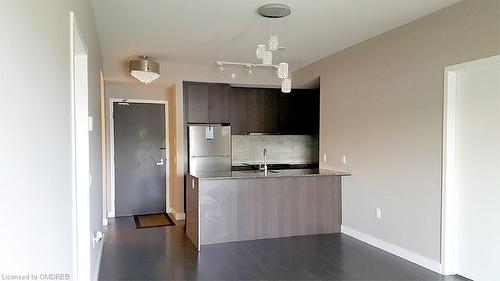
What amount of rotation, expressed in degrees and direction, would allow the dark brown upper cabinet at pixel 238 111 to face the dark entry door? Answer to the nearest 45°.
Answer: approximately 90° to its right

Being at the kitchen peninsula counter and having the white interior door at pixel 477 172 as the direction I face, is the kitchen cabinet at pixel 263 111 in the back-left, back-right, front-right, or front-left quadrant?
back-left

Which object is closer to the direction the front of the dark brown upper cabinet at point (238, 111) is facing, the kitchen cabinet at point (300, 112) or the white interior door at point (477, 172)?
the white interior door

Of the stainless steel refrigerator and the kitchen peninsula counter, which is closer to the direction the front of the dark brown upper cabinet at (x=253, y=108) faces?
the kitchen peninsula counter

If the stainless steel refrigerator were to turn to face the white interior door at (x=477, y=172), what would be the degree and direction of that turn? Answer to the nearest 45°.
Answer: approximately 45° to its left

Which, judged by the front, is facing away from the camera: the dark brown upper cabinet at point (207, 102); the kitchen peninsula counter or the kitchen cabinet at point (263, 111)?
the kitchen peninsula counter

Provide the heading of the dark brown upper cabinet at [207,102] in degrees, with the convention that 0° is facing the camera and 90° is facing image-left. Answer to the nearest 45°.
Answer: approximately 0°

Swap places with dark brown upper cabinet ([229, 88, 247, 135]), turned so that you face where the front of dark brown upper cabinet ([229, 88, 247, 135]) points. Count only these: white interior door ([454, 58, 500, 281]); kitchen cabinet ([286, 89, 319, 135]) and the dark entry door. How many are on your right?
1

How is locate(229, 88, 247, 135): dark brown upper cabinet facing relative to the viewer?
toward the camera

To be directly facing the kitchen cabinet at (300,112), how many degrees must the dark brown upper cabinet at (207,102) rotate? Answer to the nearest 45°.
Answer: approximately 90° to its left

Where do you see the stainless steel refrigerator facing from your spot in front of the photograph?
facing the viewer

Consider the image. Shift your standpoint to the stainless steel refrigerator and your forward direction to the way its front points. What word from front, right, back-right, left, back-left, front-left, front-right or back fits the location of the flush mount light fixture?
front-right
